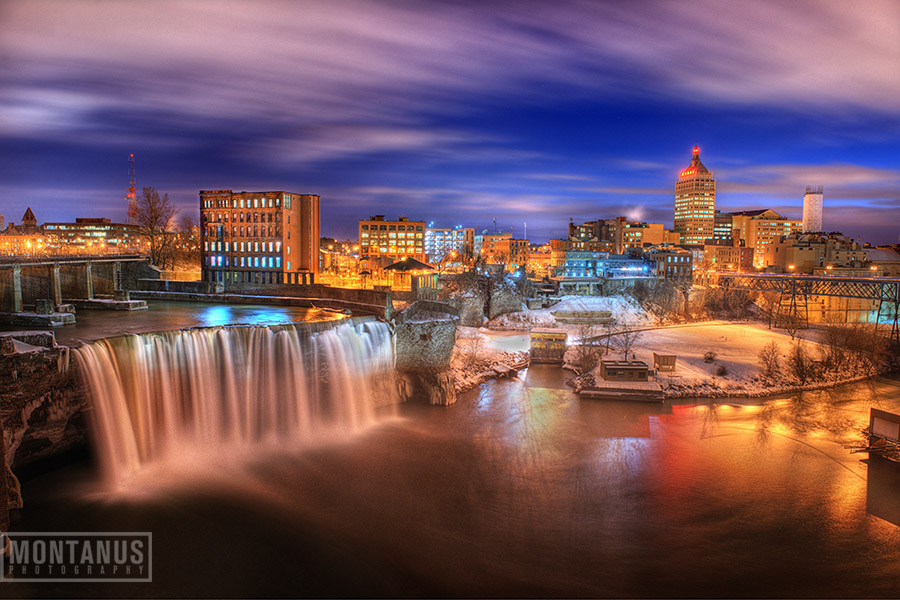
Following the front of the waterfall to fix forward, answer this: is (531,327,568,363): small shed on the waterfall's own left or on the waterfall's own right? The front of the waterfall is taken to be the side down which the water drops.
on the waterfall's own left

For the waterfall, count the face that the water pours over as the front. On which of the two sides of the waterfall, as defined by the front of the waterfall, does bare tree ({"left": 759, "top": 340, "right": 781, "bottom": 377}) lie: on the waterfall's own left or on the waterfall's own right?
on the waterfall's own left

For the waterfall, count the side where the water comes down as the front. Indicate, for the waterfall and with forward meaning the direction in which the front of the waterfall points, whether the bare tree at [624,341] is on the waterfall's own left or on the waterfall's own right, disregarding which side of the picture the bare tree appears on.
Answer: on the waterfall's own left

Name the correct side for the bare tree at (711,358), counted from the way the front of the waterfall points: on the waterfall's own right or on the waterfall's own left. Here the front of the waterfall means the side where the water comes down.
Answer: on the waterfall's own left

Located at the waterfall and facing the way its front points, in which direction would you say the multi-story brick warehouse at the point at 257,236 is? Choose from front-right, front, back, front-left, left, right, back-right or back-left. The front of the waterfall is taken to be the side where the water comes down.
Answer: back-left

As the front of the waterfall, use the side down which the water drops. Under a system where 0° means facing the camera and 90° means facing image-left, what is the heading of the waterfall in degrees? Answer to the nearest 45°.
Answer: approximately 315°

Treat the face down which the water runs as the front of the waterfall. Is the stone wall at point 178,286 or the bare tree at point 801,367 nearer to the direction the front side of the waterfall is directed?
the bare tree

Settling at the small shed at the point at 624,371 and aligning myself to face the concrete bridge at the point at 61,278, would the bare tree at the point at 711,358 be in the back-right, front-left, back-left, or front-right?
back-right

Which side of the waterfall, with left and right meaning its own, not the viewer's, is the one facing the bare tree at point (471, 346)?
left

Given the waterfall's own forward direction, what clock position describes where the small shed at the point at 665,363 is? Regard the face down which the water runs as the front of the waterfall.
The small shed is roughly at 10 o'clock from the waterfall.

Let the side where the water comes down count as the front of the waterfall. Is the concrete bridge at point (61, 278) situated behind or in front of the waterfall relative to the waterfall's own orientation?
behind
